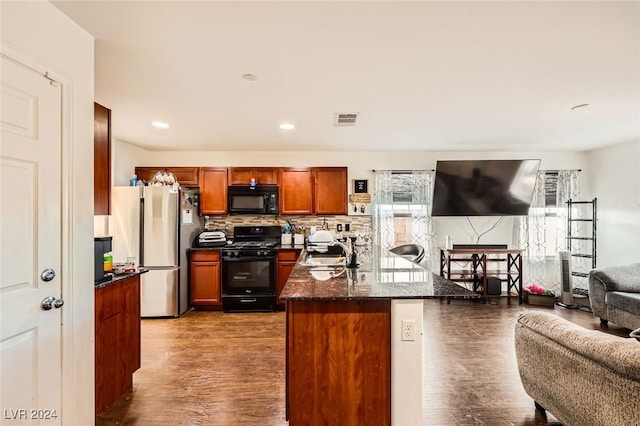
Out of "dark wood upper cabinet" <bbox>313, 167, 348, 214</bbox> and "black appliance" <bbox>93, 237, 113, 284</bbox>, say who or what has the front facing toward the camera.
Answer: the dark wood upper cabinet

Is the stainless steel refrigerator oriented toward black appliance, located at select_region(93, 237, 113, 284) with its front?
yes

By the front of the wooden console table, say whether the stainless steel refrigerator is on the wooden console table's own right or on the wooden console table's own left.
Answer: on the wooden console table's own right

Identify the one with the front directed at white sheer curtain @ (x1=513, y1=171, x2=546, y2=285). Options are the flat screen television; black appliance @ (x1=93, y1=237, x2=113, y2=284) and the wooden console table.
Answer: the black appliance

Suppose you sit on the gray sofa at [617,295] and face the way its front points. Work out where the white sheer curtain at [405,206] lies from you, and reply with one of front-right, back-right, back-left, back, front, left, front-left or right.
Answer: front-right

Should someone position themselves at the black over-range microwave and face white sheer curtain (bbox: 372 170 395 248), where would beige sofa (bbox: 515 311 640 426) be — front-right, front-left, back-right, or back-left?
front-right

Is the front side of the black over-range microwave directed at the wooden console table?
no

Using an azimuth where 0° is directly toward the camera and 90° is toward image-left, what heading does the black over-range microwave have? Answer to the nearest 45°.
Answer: approximately 0°

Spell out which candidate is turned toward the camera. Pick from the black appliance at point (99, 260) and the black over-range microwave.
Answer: the black over-range microwave

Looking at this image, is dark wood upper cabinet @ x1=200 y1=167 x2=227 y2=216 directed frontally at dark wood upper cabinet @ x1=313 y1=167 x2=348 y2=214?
no

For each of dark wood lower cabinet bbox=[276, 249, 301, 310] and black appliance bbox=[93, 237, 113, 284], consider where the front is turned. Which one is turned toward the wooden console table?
the black appliance

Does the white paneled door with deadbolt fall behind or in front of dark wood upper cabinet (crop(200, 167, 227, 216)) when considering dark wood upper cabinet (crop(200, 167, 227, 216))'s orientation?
in front

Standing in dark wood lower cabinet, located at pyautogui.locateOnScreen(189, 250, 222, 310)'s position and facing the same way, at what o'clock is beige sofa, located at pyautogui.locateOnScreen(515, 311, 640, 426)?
The beige sofa is roughly at 11 o'clock from the dark wood lower cabinet.

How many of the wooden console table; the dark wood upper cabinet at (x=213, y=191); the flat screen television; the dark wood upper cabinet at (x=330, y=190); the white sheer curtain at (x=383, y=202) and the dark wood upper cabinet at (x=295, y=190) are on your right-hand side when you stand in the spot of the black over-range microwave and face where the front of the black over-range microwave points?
1

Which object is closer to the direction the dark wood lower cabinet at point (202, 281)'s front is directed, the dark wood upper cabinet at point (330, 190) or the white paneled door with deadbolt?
the white paneled door with deadbolt

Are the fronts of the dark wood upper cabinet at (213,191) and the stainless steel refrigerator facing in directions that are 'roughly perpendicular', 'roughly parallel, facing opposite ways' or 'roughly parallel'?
roughly parallel

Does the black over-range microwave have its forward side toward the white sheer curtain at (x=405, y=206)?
no

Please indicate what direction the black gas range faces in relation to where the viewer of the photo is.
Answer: facing the viewer

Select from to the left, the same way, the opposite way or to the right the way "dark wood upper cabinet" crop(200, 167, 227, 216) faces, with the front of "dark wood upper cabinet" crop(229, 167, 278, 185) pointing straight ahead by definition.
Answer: the same way

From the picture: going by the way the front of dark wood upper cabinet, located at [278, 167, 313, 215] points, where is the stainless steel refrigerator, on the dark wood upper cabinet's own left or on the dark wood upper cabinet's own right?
on the dark wood upper cabinet's own right

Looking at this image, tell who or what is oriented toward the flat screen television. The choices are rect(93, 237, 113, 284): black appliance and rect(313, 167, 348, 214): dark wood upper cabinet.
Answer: the black appliance

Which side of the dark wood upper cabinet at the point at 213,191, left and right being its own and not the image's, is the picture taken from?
front
